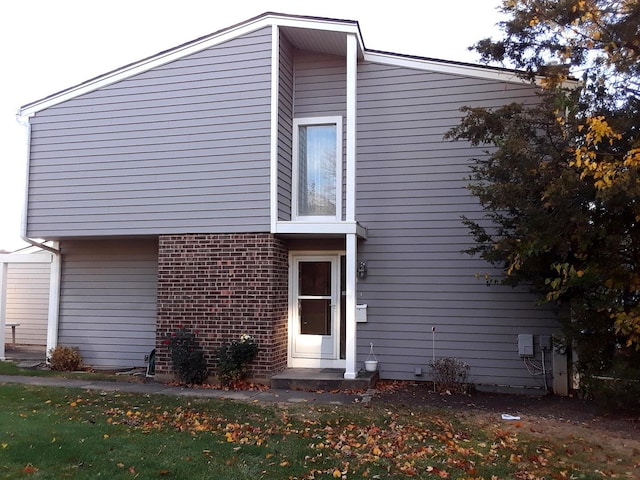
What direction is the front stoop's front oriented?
toward the camera

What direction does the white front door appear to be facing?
toward the camera

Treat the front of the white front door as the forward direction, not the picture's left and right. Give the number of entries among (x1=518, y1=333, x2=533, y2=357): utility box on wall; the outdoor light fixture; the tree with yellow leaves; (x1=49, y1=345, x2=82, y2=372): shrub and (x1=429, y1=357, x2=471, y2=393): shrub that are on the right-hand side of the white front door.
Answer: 1

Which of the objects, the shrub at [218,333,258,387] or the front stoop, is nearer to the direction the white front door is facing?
the front stoop

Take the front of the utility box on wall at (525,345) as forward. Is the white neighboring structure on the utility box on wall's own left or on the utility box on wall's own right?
on the utility box on wall's own right

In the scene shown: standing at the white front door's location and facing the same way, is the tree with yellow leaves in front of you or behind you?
in front

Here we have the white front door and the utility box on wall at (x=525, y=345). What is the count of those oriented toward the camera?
2

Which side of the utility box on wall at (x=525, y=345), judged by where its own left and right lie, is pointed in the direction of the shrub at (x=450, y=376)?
right

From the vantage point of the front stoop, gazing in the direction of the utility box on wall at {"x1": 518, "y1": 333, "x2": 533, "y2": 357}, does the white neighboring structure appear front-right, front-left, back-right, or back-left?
back-left

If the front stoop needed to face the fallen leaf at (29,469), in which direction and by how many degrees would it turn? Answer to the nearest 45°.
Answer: approximately 45° to its right

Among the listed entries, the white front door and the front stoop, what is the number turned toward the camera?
2

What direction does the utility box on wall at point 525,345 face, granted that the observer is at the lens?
facing the viewer

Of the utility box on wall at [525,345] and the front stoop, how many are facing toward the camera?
2

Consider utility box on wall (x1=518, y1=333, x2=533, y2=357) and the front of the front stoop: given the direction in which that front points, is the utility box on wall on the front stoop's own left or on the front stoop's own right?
on the front stoop's own left

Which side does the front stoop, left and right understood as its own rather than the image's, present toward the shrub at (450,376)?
left
